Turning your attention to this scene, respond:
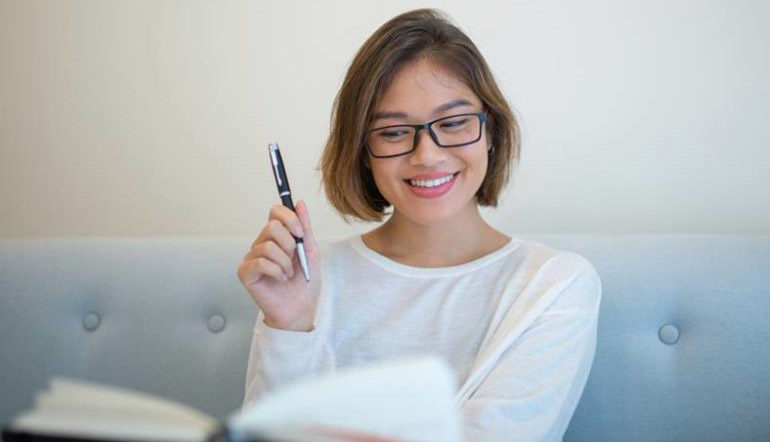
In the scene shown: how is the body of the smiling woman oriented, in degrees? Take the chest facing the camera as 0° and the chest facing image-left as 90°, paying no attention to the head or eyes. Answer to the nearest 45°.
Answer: approximately 0°
